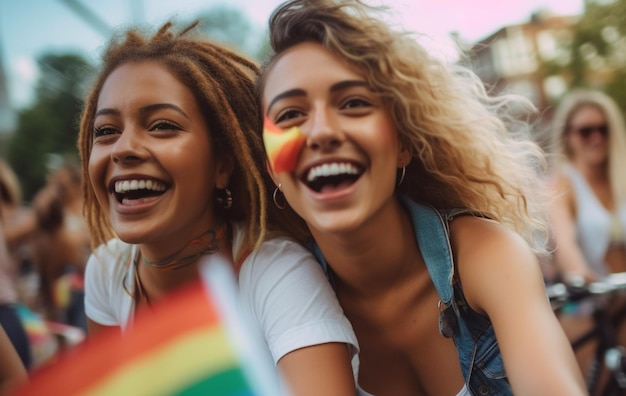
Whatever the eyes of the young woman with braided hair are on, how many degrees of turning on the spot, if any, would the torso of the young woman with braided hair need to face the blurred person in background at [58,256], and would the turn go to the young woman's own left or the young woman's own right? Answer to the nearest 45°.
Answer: approximately 135° to the young woman's own right

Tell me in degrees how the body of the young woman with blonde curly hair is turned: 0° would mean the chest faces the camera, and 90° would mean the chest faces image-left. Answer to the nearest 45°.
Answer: approximately 45°

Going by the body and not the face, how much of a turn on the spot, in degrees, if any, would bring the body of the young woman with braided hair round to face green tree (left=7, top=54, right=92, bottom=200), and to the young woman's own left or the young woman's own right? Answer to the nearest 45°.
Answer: approximately 135° to the young woman's own right

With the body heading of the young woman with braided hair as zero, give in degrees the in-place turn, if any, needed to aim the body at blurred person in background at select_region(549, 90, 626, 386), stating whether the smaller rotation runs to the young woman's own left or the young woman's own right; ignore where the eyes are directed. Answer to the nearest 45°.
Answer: approximately 180°
